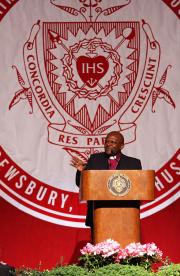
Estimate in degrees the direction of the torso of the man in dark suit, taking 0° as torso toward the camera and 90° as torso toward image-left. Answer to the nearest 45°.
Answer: approximately 0°

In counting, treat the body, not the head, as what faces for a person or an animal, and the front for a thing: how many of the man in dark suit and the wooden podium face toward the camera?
2

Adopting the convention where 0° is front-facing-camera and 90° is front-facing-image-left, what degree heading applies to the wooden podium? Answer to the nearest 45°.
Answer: approximately 0°
